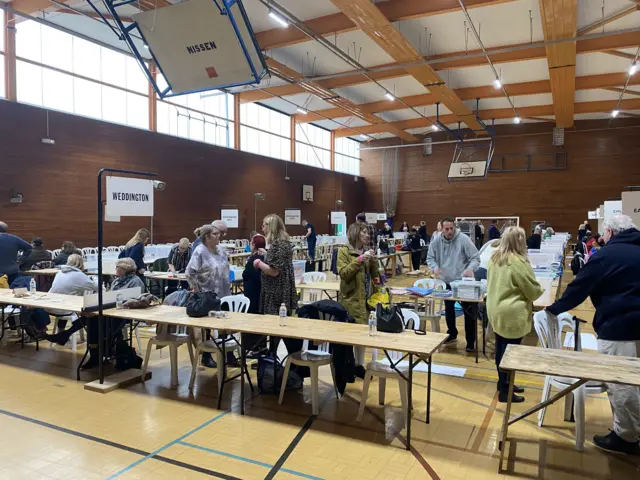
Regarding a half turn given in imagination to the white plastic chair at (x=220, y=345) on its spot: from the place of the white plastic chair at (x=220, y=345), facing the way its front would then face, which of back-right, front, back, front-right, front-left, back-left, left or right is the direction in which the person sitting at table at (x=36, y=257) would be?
left

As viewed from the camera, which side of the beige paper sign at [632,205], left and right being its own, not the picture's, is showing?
front

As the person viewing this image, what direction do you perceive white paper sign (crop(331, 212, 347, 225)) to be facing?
facing the viewer

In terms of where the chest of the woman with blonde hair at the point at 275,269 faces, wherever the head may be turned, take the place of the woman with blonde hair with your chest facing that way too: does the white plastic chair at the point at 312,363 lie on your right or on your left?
on your left

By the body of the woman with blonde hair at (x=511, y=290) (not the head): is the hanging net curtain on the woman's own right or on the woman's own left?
on the woman's own left

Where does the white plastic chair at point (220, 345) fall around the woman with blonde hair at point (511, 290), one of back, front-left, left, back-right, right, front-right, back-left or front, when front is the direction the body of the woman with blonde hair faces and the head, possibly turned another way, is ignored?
back-left

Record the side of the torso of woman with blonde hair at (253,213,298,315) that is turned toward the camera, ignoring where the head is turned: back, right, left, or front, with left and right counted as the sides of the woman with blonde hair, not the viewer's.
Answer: left

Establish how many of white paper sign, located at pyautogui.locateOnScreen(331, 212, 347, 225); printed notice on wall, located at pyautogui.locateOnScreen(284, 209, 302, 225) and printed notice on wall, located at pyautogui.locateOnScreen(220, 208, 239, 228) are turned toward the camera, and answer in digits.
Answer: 3

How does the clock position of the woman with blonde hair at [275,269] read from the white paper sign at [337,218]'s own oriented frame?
The woman with blonde hair is roughly at 12 o'clock from the white paper sign.

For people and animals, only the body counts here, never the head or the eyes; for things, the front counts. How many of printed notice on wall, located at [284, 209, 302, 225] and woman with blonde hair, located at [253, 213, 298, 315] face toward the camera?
1

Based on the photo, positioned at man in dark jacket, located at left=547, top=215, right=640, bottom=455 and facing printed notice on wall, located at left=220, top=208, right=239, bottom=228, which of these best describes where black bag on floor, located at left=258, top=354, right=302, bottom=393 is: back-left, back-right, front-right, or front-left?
front-left

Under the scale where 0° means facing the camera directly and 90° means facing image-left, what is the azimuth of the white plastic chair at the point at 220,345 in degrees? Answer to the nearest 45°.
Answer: approximately 45°

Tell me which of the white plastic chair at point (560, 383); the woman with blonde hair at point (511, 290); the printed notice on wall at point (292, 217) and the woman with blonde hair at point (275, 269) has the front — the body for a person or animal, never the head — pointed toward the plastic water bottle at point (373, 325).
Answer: the printed notice on wall

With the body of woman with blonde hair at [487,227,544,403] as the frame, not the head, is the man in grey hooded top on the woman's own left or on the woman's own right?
on the woman's own left

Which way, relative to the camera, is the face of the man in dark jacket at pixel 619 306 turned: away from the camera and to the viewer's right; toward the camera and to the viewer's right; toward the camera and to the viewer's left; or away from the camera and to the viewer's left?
away from the camera and to the viewer's left

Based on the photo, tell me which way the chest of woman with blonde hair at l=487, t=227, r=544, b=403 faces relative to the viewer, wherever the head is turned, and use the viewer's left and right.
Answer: facing away from the viewer and to the right of the viewer
